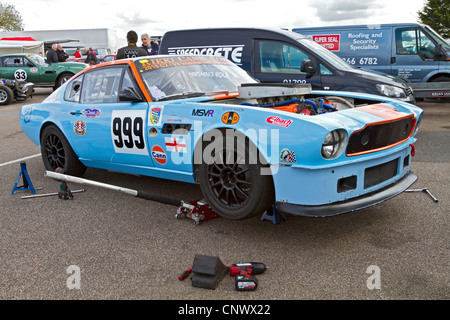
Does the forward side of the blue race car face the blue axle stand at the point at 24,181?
no

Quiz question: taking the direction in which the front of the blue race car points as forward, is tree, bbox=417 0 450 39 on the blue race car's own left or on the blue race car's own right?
on the blue race car's own left

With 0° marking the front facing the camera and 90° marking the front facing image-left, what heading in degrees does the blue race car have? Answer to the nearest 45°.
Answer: approximately 315°

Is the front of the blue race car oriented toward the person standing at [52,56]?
no

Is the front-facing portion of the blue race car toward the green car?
no

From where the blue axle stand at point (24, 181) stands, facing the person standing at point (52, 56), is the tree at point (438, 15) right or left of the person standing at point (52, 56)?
right

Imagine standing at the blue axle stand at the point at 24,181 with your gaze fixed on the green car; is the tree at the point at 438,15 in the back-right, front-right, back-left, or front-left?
front-right
